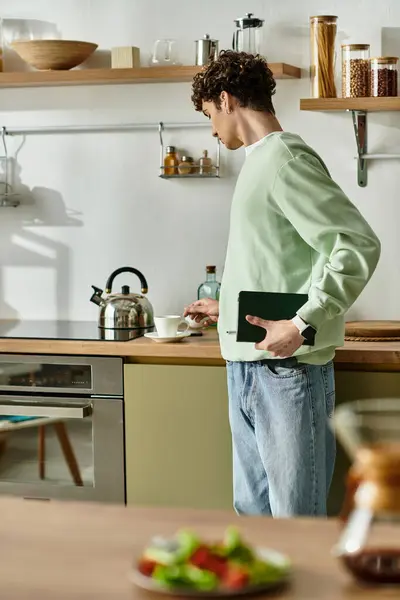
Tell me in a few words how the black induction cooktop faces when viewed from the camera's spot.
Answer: facing the viewer

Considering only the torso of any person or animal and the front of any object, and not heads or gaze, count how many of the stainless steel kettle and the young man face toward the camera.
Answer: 0

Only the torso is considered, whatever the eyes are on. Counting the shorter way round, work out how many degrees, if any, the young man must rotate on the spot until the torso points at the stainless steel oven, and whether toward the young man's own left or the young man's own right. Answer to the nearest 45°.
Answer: approximately 45° to the young man's own right

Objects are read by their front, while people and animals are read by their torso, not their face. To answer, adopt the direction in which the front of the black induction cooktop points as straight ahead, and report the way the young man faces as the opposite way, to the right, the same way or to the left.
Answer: to the right

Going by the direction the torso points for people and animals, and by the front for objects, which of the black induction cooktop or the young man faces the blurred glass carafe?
the black induction cooktop

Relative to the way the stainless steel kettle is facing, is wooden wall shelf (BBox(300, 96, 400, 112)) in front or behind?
behind

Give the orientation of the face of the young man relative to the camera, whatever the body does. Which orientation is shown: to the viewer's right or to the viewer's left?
to the viewer's left

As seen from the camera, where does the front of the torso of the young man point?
to the viewer's left

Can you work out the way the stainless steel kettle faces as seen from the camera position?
facing to the left of the viewer

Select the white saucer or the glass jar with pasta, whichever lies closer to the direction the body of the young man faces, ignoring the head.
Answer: the white saucer
